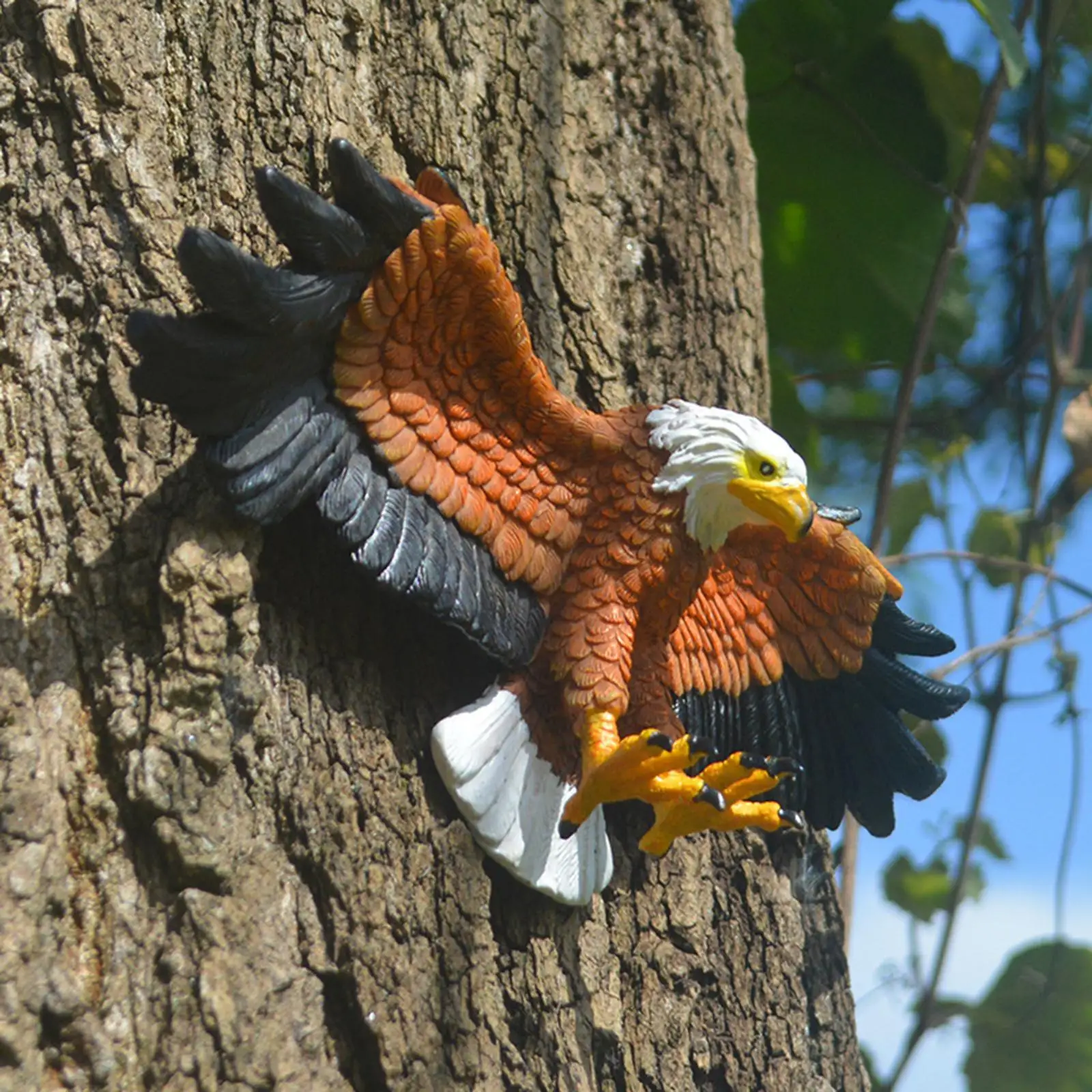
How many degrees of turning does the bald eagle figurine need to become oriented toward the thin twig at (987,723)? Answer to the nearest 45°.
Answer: approximately 90° to its left

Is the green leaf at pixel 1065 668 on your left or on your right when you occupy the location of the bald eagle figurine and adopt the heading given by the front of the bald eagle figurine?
on your left

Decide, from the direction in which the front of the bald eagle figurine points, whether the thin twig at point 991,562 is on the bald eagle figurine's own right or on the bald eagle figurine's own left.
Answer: on the bald eagle figurine's own left

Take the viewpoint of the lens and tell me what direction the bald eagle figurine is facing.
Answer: facing the viewer and to the right of the viewer

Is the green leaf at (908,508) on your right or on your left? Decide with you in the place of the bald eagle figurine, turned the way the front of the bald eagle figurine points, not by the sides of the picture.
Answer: on your left

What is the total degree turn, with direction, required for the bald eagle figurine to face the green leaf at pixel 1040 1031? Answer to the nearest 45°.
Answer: approximately 90° to its left

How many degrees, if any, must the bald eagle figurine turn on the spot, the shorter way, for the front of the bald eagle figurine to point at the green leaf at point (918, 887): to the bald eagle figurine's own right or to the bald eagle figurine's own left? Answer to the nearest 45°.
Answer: approximately 90° to the bald eagle figurine's own left
